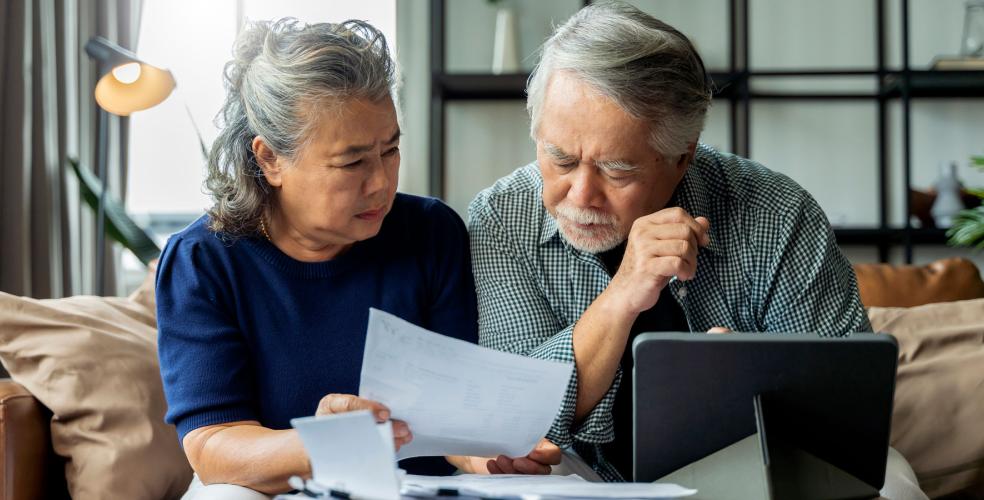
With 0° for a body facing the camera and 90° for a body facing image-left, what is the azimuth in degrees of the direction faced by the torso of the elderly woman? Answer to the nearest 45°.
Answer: approximately 315°

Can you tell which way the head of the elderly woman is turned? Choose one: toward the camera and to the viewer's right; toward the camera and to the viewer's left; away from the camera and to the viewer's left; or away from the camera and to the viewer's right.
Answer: toward the camera and to the viewer's right

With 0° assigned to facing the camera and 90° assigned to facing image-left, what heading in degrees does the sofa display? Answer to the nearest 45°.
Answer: approximately 0°

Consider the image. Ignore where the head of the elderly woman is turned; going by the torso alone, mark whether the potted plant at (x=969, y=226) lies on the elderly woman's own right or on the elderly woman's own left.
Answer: on the elderly woman's own left

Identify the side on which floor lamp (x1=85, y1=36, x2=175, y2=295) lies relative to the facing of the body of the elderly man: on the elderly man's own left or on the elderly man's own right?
on the elderly man's own right
